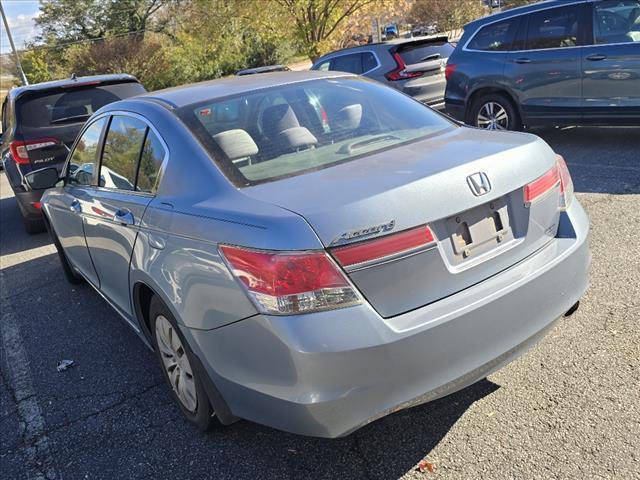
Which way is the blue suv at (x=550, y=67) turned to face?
to the viewer's right

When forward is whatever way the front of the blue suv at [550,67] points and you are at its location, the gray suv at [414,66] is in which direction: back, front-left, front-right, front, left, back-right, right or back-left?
back-left

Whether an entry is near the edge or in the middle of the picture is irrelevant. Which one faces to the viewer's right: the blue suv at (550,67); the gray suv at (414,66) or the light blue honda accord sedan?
the blue suv at (550,67)

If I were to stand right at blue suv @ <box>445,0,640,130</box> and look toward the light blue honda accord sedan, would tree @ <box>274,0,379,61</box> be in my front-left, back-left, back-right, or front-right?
back-right

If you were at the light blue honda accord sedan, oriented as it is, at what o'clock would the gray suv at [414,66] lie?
The gray suv is roughly at 2 o'clock from the light blue honda accord sedan.

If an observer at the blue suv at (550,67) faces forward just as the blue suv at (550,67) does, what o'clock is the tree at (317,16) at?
The tree is roughly at 8 o'clock from the blue suv.

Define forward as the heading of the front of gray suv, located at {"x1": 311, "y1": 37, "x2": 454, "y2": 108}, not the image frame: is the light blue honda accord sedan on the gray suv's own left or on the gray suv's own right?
on the gray suv's own left

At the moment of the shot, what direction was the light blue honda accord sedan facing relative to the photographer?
facing away from the viewer and to the left of the viewer

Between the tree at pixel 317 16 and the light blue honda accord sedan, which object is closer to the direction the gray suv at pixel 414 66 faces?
the tree

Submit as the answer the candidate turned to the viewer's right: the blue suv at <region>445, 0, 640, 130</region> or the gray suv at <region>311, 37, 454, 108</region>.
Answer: the blue suv at <region>445, 0, 640, 130</region>
